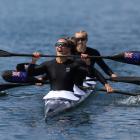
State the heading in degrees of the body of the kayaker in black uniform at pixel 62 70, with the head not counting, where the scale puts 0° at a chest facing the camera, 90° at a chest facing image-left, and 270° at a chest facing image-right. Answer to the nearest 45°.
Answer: approximately 0°
